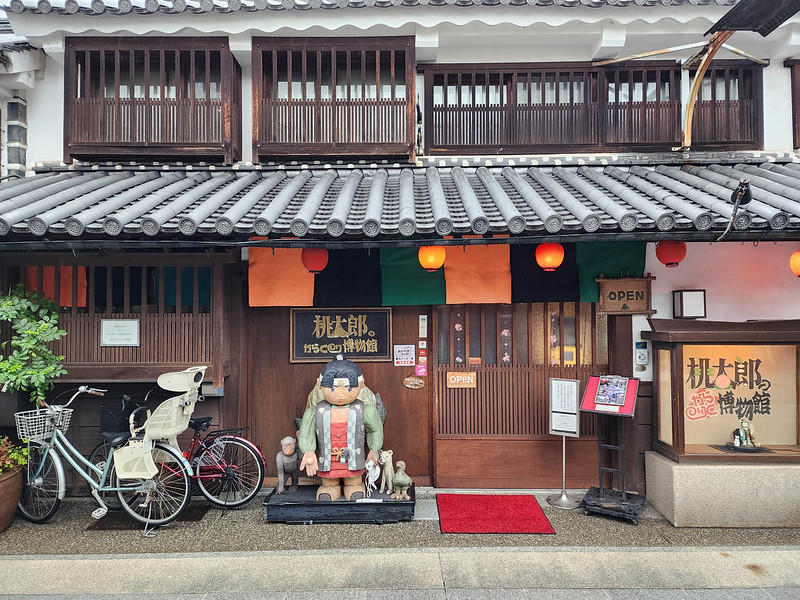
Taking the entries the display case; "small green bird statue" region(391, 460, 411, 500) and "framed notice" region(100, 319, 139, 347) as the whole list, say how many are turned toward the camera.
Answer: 3

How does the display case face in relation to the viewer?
toward the camera

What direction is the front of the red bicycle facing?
to the viewer's left

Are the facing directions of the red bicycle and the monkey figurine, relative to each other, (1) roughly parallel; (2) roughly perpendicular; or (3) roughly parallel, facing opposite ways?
roughly perpendicular

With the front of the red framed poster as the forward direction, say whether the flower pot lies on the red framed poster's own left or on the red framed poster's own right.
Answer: on the red framed poster's own right

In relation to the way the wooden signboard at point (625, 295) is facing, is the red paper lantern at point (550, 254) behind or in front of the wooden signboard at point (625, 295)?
in front

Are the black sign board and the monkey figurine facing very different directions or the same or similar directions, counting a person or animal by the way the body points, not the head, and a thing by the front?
same or similar directions

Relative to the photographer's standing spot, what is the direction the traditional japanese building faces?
facing the viewer

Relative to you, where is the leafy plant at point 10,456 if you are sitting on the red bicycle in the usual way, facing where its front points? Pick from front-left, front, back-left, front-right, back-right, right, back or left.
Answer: front

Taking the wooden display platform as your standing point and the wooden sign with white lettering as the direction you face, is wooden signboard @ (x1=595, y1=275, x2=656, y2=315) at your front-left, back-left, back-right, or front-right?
front-right

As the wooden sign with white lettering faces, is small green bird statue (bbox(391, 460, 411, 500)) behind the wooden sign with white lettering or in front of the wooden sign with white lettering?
in front

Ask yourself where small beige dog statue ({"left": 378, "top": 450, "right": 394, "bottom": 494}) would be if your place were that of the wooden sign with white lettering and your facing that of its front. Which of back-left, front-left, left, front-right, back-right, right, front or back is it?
front-right
